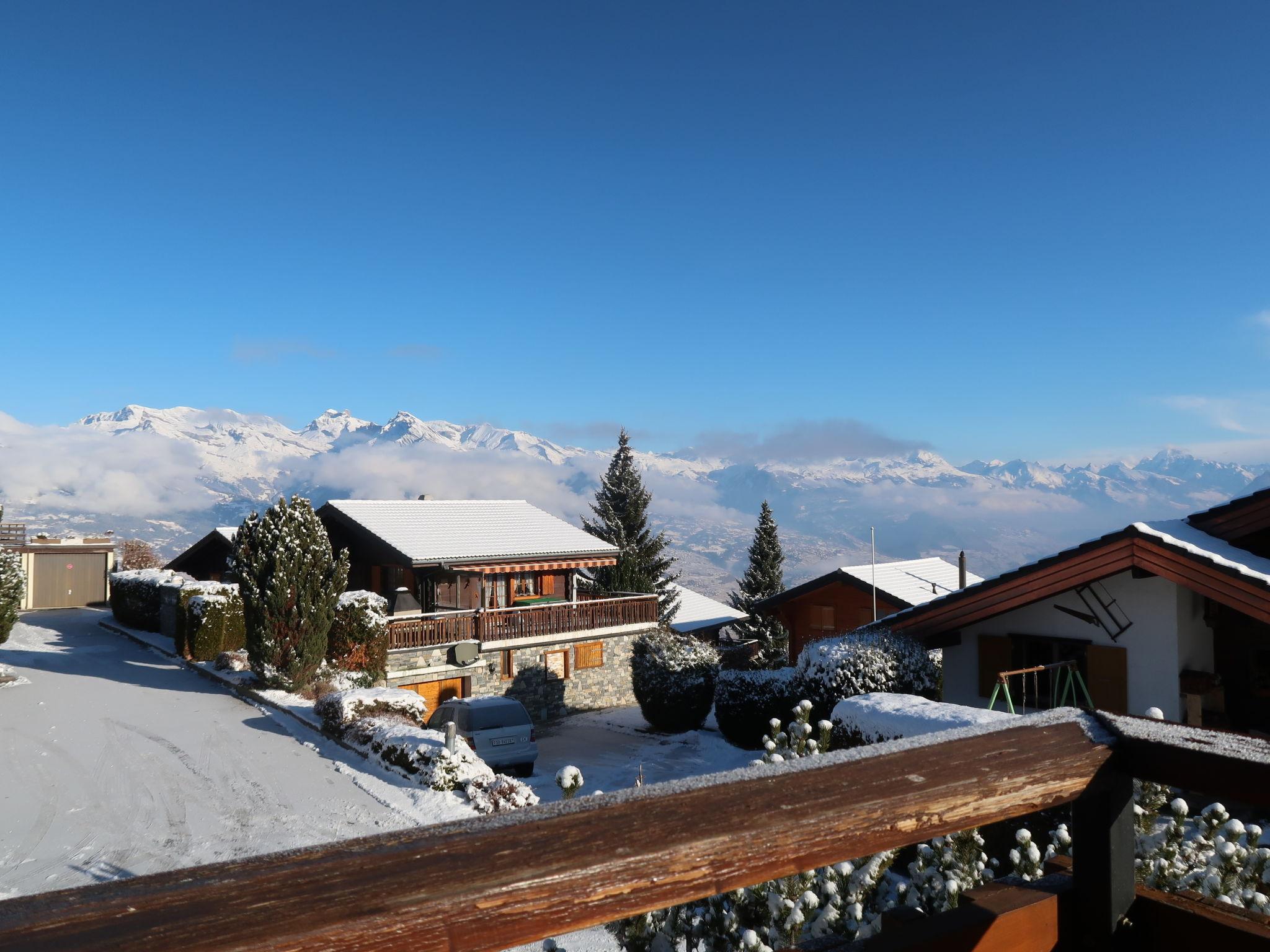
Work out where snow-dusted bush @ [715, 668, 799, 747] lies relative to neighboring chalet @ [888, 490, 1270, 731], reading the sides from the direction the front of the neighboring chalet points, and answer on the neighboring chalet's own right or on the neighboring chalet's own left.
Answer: on the neighboring chalet's own right

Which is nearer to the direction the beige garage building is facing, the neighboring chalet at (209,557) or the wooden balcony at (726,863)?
the wooden balcony

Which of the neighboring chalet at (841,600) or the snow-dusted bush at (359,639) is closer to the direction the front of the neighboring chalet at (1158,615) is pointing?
the snow-dusted bush

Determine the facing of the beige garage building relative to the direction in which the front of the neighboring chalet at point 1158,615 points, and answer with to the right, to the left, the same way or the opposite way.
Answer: to the left

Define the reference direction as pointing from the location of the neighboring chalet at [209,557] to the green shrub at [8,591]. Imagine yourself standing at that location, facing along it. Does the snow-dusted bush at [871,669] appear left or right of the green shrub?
left

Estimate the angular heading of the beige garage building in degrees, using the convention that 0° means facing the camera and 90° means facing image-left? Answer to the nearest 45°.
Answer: approximately 0°

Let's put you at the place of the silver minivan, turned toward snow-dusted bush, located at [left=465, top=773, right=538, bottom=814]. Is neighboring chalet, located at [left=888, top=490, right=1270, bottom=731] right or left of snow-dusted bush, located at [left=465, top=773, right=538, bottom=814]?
left

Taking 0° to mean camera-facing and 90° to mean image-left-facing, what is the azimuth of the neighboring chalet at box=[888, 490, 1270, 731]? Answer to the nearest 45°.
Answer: approximately 45°

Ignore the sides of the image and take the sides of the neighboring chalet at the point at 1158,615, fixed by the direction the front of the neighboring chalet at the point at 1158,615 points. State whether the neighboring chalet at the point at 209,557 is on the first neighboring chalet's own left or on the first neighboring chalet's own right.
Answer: on the first neighboring chalet's own right

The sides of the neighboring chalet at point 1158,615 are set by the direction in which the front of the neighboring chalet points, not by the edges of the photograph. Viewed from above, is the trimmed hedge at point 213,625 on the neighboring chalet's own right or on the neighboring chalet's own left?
on the neighboring chalet's own right

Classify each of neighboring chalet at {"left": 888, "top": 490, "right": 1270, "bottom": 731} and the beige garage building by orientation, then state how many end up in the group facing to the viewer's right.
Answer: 0
